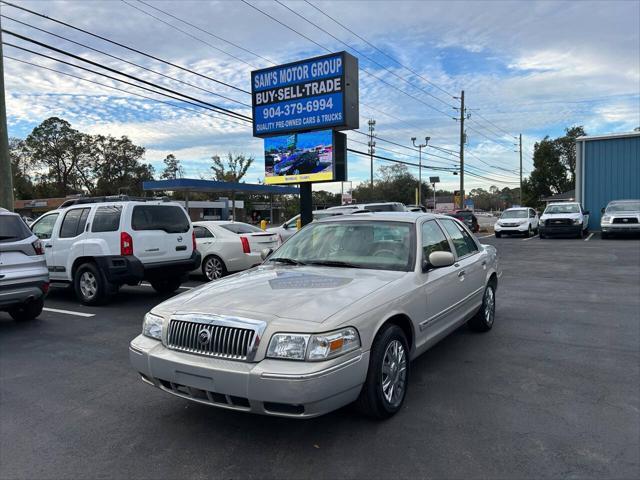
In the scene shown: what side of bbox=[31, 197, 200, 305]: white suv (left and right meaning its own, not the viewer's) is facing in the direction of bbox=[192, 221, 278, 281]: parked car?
right

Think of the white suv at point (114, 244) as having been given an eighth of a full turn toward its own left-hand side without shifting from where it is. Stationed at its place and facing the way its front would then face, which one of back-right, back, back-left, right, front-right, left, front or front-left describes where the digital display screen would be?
back-right

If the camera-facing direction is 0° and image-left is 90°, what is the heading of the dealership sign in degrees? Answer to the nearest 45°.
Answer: approximately 45°

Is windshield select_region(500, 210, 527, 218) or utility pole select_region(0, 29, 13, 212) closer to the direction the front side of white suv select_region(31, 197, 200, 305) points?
the utility pole

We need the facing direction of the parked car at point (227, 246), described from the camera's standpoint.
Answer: facing away from the viewer and to the left of the viewer

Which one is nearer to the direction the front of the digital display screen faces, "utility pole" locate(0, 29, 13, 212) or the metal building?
the utility pole

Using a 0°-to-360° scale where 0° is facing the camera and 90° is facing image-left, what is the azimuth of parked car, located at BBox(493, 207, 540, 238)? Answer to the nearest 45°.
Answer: approximately 45°

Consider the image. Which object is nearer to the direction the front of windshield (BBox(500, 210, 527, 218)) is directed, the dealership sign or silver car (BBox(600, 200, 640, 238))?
the dealership sign

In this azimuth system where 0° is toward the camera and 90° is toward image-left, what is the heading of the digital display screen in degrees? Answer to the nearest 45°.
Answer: approximately 45°

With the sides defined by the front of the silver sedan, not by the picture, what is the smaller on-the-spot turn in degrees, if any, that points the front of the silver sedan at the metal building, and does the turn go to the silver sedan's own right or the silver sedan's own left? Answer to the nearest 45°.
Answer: approximately 180°
